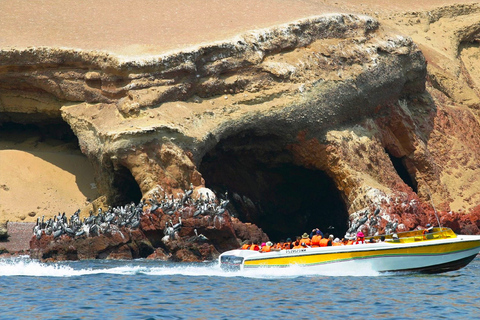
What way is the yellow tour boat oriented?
to the viewer's right

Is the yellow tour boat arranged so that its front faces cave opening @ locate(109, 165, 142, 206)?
no
